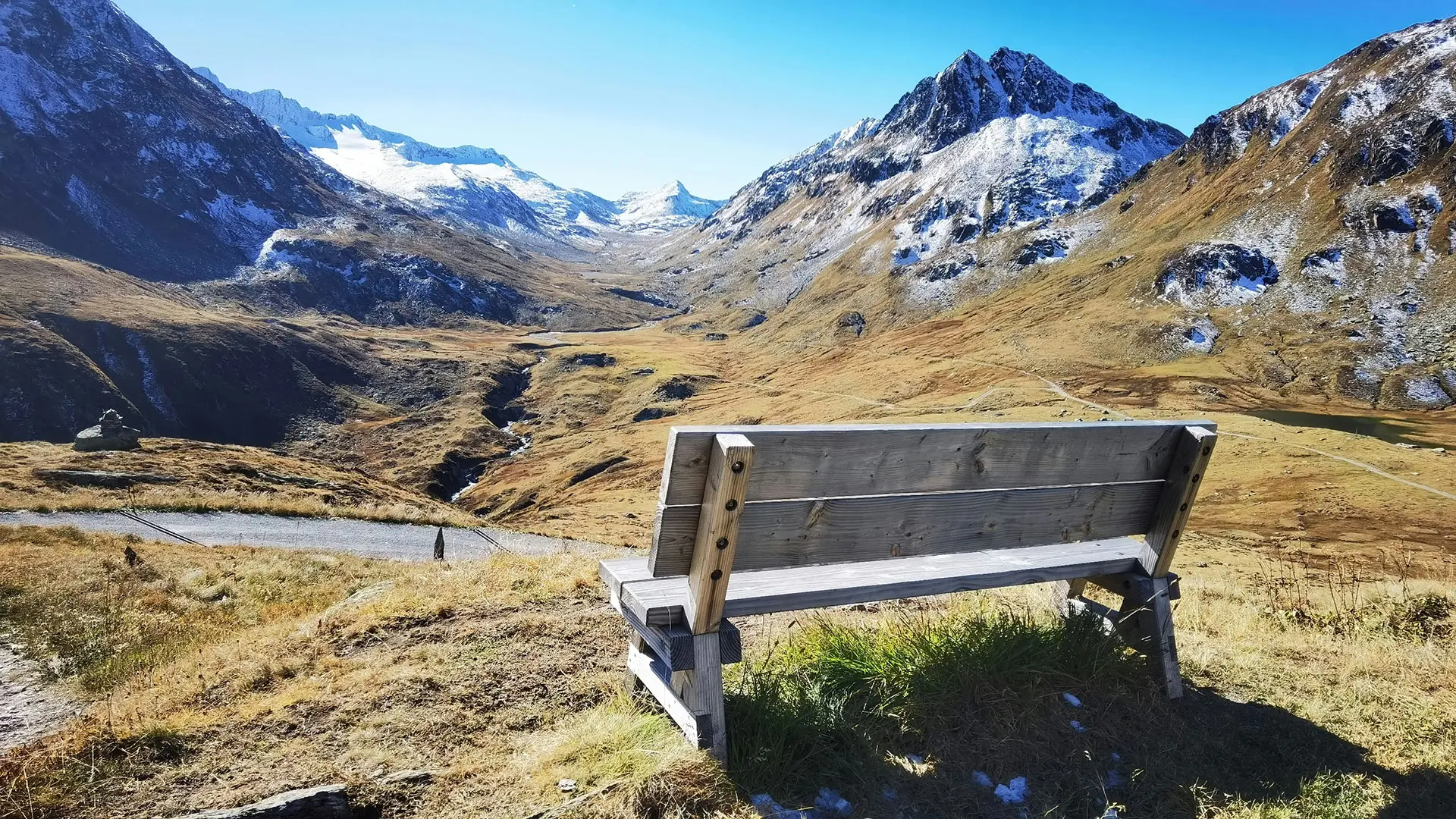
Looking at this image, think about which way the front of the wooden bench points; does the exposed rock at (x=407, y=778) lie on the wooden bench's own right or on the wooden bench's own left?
on the wooden bench's own left

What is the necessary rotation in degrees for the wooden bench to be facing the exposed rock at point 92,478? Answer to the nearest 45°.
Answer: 0° — it already faces it

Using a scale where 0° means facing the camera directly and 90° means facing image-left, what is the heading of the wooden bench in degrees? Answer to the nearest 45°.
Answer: approximately 135°

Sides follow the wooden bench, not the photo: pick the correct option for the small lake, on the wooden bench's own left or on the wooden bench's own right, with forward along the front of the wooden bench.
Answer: on the wooden bench's own right

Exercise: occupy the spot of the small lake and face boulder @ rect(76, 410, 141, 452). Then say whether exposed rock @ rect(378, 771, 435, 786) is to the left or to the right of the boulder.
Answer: left
